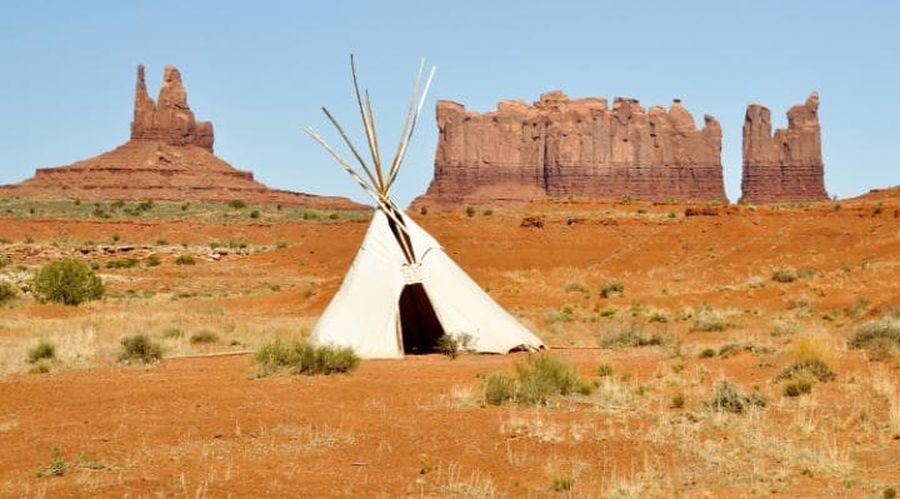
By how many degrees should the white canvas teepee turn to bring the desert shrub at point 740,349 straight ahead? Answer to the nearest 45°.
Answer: approximately 90° to its left

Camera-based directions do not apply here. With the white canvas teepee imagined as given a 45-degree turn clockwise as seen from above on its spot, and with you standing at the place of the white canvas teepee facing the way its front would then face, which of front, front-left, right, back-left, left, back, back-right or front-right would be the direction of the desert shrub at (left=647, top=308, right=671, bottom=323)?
back

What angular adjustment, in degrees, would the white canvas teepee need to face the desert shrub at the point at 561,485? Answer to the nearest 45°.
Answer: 0° — it already faces it

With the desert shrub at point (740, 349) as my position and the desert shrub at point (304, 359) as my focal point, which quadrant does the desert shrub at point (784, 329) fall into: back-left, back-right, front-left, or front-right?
back-right

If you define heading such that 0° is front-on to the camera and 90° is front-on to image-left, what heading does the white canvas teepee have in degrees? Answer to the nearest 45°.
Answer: approximately 0°

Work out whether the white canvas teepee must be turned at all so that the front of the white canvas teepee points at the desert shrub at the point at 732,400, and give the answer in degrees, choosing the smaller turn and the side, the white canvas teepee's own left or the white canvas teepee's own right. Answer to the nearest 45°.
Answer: approximately 45° to the white canvas teepee's own left

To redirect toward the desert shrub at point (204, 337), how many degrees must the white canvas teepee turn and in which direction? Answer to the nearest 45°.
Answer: approximately 135° to its right

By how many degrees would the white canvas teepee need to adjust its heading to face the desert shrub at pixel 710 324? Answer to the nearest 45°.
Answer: approximately 135° to its left

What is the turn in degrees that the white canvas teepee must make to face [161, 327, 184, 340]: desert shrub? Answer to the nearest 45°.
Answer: approximately 135° to its right

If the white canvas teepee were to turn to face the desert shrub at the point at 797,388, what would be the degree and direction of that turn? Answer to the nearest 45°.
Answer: approximately 45° to its left
